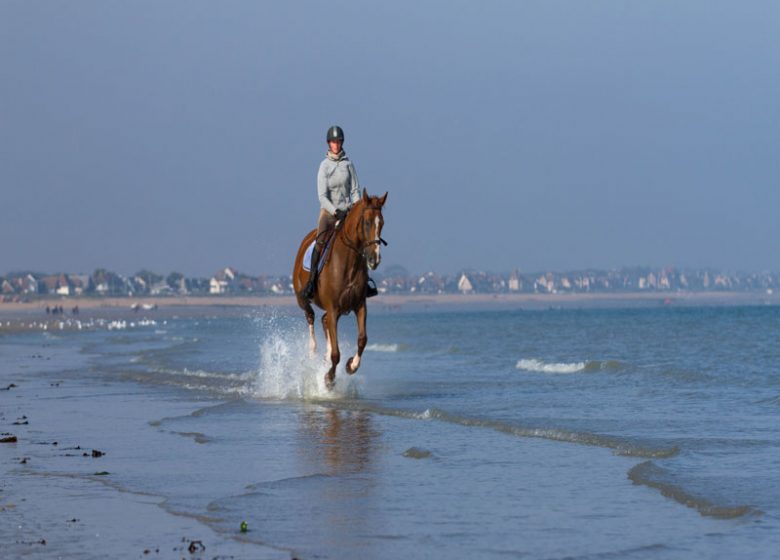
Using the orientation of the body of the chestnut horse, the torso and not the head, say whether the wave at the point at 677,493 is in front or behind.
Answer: in front

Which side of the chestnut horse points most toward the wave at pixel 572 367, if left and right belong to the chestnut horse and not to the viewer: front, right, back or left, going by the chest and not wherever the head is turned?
left

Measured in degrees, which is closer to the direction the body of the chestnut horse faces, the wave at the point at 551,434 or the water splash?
the wave

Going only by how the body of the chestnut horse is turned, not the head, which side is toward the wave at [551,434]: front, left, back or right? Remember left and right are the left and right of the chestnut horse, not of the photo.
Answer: front
